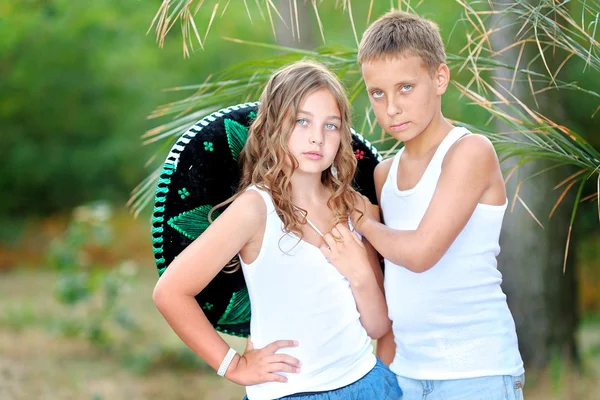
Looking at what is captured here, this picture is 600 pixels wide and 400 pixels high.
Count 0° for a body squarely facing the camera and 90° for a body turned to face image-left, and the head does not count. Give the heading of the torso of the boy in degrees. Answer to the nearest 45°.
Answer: approximately 45°

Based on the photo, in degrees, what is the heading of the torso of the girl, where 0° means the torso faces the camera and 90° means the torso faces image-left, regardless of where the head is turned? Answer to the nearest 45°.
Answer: approximately 315°

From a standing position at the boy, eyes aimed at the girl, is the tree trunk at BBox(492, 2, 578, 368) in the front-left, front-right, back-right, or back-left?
back-right

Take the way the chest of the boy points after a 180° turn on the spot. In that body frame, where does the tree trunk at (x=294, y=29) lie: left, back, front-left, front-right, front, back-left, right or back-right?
front-left

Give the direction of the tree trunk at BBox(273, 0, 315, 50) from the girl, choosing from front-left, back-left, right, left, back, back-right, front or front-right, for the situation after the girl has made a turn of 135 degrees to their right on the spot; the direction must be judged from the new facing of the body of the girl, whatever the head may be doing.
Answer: right

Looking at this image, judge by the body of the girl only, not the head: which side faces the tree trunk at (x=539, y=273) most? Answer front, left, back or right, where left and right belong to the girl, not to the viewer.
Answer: left
